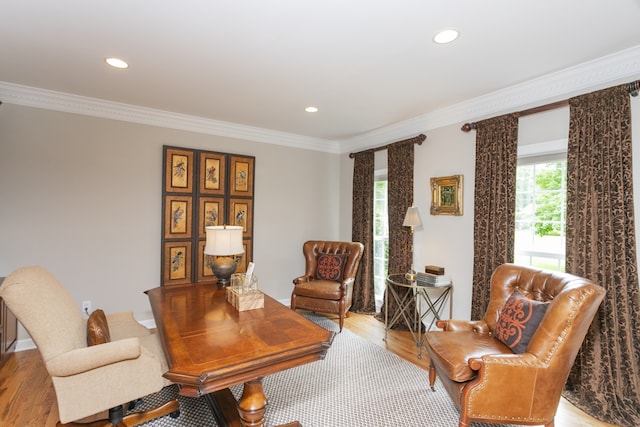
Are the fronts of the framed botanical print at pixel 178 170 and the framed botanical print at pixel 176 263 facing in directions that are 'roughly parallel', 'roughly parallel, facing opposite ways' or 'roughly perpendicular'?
roughly parallel

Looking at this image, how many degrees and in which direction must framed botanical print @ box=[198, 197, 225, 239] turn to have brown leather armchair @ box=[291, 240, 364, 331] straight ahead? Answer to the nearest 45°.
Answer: approximately 90° to its left

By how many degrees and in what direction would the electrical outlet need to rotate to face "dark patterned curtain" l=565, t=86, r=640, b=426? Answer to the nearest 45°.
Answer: approximately 45° to its left

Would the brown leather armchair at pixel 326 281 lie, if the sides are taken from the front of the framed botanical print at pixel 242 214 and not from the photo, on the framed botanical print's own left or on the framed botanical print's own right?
on the framed botanical print's own left

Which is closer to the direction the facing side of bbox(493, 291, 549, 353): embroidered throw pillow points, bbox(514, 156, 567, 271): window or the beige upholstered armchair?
the beige upholstered armchair

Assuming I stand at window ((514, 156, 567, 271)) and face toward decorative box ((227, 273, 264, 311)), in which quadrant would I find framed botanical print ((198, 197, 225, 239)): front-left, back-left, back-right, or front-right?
front-right

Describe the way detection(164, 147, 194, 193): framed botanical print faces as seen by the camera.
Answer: facing the viewer

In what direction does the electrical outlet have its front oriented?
toward the camera

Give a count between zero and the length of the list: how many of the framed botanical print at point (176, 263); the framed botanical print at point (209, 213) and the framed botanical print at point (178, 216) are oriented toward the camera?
3

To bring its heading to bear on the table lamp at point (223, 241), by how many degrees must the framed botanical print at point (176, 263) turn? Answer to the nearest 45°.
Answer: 0° — it already faces it

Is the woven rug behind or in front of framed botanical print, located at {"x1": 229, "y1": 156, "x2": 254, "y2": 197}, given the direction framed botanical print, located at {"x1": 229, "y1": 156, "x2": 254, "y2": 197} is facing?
in front

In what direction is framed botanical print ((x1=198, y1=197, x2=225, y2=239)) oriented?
toward the camera

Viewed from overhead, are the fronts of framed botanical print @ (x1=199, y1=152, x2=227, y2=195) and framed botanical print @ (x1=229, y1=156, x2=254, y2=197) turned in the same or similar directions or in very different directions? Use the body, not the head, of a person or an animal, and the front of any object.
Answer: same or similar directions

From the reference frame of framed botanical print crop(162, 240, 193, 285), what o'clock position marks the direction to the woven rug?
The woven rug is roughly at 11 o'clock from the framed botanical print.

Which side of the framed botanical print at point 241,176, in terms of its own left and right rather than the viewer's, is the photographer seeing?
front

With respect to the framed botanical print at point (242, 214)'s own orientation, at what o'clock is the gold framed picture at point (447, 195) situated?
The gold framed picture is roughly at 10 o'clock from the framed botanical print.

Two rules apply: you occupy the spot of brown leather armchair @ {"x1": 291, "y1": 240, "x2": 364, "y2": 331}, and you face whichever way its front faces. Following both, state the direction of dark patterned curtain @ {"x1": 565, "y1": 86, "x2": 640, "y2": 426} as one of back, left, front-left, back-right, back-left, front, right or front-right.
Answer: left

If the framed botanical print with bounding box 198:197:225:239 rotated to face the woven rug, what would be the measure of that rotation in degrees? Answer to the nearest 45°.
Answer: approximately 45° to its left
